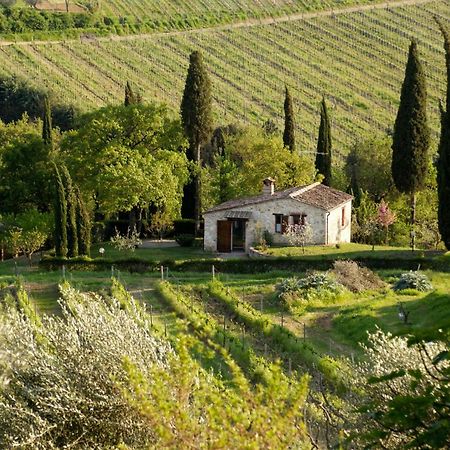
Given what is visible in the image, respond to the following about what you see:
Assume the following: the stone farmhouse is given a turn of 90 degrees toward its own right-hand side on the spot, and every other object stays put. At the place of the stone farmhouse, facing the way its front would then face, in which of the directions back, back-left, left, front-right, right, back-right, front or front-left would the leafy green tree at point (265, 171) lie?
right

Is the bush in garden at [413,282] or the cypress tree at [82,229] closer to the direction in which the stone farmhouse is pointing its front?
the bush in garden

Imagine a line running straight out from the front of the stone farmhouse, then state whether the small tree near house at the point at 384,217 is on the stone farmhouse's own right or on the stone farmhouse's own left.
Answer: on the stone farmhouse's own left

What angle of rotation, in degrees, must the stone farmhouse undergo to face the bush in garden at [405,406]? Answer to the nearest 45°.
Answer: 0° — it already faces it

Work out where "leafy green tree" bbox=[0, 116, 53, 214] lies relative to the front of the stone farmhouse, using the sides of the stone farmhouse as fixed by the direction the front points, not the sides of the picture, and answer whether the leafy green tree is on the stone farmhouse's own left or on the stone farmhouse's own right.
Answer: on the stone farmhouse's own right

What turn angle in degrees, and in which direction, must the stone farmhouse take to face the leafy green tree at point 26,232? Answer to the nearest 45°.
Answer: approximately 90° to its right

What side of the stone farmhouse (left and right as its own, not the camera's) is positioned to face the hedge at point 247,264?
front

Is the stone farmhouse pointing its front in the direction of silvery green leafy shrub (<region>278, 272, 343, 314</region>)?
yes

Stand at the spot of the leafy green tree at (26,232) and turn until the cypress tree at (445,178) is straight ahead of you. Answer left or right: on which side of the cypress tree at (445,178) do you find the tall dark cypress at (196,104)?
left

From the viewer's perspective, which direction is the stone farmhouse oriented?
toward the camera

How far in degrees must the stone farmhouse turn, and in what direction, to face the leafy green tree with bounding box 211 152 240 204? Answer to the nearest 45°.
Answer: approximately 180°

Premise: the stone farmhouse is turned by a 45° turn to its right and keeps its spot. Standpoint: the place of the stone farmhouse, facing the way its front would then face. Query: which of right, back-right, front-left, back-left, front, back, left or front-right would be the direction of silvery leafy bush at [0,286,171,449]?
front-left

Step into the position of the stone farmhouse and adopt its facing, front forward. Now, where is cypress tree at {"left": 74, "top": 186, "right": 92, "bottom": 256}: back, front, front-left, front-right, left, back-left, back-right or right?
right

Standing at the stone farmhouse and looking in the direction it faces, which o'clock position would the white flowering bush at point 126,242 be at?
The white flowering bush is roughly at 3 o'clock from the stone farmhouse.

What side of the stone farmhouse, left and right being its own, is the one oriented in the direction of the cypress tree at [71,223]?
right
